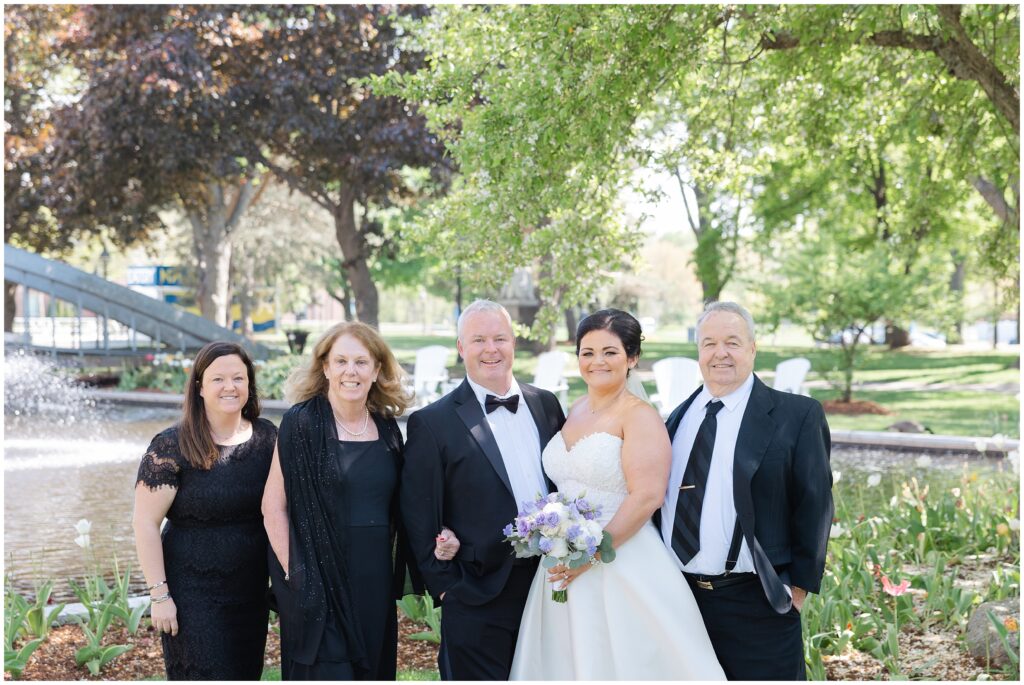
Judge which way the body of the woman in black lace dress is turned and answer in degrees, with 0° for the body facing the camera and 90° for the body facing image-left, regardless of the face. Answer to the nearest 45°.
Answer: approximately 315°

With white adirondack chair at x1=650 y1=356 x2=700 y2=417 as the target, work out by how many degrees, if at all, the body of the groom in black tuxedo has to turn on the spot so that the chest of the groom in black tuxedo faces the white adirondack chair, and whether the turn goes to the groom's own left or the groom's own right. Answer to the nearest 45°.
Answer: approximately 135° to the groom's own left

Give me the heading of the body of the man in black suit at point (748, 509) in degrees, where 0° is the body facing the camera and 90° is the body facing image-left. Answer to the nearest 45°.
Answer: approximately 45°

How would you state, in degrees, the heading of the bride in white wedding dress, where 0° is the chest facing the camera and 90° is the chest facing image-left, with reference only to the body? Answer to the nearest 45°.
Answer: approximately 45°

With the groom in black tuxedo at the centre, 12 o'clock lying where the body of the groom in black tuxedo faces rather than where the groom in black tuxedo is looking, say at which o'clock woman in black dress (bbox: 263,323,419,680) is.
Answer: The woman in black dress is roughly at 4 o'clock from the groom in black tuxedo.

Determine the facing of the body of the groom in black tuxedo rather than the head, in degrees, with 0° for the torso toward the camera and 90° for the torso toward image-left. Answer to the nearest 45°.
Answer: approximately 315°
